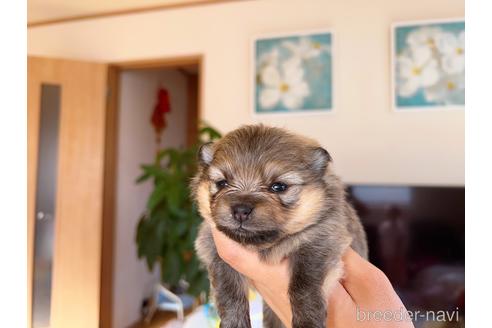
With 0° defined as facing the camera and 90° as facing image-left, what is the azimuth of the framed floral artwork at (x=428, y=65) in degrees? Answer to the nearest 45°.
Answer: approximately 0°

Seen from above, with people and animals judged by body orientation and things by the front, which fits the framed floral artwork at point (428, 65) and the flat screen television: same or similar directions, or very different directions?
same or similar directions

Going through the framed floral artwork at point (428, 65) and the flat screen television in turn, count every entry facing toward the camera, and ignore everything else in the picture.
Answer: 2

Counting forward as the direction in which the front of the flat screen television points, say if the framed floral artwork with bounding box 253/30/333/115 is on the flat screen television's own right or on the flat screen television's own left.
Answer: on the flat screen television's own right

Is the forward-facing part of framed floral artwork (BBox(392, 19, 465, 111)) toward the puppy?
yes

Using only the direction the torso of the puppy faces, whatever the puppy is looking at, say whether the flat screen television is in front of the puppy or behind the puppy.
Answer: behind

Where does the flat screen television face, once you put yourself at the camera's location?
facing the viewer
